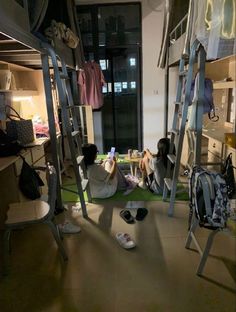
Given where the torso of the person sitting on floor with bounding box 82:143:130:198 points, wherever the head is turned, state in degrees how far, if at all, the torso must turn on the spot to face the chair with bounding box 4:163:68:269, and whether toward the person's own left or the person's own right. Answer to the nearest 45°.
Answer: approximately 135° to the person's own right

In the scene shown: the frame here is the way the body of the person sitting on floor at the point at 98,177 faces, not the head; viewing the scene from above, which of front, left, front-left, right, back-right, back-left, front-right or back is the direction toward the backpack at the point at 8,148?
back

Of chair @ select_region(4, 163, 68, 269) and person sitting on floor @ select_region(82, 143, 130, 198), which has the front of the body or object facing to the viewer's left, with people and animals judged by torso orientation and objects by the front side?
the chair

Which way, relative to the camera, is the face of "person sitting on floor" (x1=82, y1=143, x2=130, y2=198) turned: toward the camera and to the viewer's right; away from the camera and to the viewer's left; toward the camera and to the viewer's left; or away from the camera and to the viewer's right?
away from the camera and to the viewer's right

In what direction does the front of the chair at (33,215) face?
to the viewer's left

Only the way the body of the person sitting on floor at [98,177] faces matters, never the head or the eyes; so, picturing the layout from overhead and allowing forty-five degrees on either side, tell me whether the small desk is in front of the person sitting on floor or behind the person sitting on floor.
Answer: in front

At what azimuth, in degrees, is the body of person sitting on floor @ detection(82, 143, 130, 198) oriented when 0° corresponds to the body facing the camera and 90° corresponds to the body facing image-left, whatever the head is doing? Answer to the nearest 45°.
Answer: approximately 225°

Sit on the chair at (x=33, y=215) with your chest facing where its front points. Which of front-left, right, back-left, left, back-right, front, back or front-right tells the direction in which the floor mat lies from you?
back-right
